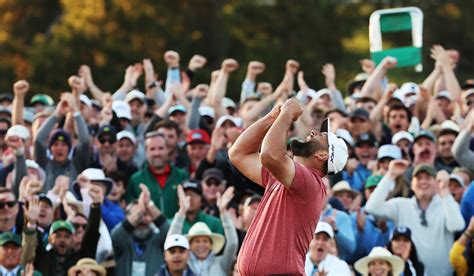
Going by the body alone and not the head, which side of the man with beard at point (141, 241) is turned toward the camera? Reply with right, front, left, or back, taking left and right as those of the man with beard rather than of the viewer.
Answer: front

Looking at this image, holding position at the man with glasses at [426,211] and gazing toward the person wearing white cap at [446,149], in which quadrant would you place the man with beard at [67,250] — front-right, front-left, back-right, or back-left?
back-left

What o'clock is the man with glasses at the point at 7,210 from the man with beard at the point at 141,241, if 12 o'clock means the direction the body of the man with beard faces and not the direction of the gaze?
The man with glasses is roughly at 3 o'clock from the man with beard.

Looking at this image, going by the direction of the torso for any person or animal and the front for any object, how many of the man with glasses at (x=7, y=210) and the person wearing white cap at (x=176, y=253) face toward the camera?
2

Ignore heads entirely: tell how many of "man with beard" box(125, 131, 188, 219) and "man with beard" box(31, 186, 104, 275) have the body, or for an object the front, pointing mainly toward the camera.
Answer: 2

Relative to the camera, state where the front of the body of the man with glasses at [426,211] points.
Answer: toward the camera
